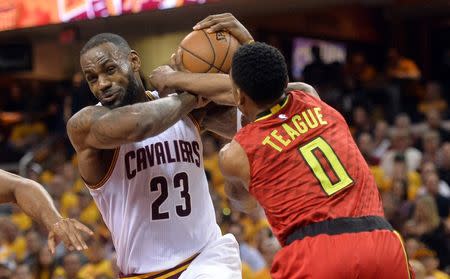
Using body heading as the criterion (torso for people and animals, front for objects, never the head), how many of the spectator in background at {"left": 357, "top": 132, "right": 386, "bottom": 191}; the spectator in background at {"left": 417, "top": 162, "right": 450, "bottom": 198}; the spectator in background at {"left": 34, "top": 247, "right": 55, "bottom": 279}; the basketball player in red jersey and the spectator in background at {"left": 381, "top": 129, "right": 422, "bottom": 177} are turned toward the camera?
4

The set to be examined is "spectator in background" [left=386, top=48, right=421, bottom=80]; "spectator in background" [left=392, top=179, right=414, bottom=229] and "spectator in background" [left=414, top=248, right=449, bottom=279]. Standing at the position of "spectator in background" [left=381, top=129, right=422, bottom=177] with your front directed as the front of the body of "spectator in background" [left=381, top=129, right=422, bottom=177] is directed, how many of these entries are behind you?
1

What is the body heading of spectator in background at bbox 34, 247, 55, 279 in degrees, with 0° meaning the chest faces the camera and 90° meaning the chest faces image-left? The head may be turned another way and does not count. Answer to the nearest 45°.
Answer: approximately 0°

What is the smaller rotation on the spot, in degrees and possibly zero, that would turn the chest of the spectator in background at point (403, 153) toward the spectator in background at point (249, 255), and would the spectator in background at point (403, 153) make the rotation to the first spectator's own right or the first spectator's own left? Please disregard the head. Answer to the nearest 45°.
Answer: approximately 45° to the first spectator's own right

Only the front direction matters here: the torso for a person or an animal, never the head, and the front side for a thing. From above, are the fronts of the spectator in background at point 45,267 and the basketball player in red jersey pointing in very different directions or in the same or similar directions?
very different directions

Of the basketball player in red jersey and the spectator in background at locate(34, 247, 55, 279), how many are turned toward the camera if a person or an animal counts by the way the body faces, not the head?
1

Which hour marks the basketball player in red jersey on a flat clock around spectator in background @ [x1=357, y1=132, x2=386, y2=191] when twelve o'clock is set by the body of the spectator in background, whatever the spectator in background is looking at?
The basketball player in red jersey is roughly at 12 o'clock from the spectator in background.

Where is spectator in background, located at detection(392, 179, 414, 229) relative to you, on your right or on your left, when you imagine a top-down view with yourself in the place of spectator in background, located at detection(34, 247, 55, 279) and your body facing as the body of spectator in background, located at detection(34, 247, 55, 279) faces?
on your left

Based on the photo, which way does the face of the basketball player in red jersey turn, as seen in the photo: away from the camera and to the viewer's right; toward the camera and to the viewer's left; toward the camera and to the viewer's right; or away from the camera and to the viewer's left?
away from the camera and to the viewer's left
